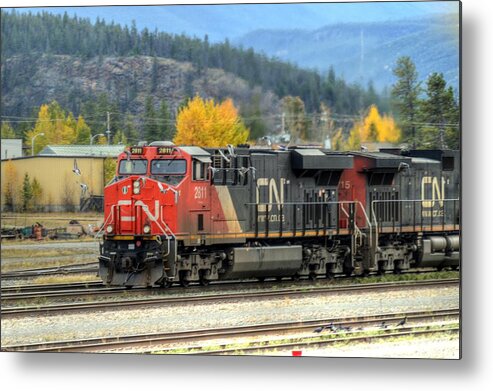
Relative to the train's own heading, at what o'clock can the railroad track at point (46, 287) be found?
The railroad track is roughly at 1 o'clock from the train.

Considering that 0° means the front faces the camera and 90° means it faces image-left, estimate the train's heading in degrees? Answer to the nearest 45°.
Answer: approximately 45°
